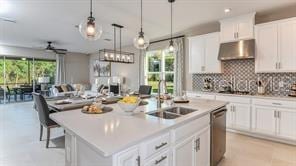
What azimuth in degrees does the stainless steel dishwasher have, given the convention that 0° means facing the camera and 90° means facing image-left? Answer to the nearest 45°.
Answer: approximately 270°

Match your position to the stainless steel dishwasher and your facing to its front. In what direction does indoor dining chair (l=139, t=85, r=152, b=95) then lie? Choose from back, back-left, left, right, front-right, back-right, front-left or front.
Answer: back-left

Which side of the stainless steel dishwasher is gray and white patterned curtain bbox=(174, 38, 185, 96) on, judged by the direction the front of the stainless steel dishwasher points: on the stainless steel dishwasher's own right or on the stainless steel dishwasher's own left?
on the stainless steel dishwasher's own left

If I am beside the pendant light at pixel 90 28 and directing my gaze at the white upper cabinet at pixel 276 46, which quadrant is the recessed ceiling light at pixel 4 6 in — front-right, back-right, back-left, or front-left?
back-left

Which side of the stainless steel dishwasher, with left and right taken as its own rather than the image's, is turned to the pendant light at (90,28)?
back

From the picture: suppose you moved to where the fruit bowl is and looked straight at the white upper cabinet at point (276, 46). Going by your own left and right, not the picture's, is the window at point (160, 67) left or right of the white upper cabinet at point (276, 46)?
left

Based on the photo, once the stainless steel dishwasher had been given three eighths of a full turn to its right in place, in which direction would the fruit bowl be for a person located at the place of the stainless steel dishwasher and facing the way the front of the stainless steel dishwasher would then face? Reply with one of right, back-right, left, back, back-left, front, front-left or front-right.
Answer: front

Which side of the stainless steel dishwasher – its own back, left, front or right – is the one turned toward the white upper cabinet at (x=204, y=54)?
left

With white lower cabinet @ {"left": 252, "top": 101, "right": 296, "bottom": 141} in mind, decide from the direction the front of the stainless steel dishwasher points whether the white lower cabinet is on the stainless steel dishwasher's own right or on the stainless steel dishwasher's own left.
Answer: on the stainless steel dishwasher's own left
